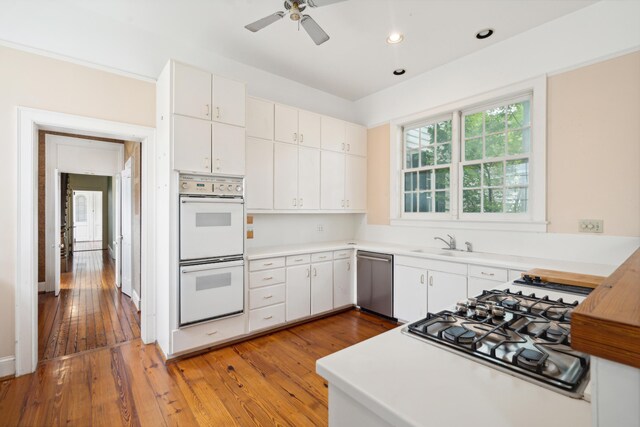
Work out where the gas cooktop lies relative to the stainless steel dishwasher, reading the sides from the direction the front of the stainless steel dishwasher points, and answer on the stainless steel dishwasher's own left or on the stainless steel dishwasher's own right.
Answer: on the stainless steel dishwasher's own left
